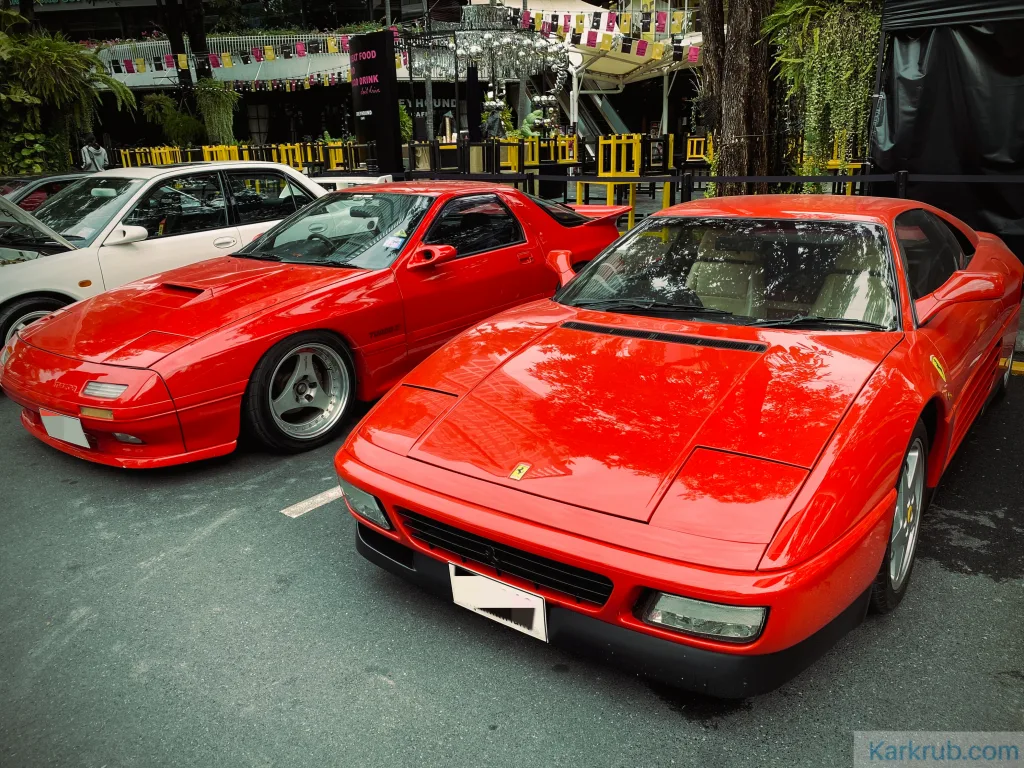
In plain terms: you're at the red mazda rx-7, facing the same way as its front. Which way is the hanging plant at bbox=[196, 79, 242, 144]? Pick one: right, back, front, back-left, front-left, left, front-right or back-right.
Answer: back-right

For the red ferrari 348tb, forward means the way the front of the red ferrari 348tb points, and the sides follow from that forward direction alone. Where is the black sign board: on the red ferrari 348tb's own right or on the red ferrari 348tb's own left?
on the red ferrari 348tb's own right

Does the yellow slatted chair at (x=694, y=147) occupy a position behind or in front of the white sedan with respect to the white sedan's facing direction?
behind

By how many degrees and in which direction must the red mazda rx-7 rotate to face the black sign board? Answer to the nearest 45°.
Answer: approximately 135° to its right

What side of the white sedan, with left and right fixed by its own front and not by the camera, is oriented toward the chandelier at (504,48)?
back

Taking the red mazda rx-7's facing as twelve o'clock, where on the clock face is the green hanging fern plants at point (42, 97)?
The green hanging fern plants is roughly at 4 o'clock from the red mazda rx-7.

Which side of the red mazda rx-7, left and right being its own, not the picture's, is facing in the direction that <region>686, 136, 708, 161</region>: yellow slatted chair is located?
back

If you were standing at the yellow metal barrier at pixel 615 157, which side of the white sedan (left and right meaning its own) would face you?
back

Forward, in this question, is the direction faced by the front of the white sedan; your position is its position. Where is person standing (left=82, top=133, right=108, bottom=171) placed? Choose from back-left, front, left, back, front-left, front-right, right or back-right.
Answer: back-right

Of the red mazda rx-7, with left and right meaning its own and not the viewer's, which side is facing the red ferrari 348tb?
left

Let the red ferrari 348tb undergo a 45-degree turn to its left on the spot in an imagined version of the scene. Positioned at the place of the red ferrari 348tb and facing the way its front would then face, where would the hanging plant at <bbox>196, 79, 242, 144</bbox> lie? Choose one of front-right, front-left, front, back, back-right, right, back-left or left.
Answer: back-right

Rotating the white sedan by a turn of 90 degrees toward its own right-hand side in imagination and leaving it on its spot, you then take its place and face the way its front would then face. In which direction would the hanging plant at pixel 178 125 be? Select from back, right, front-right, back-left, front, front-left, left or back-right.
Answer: front-right

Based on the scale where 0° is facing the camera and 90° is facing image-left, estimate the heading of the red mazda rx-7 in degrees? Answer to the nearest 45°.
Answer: approximately 45°
